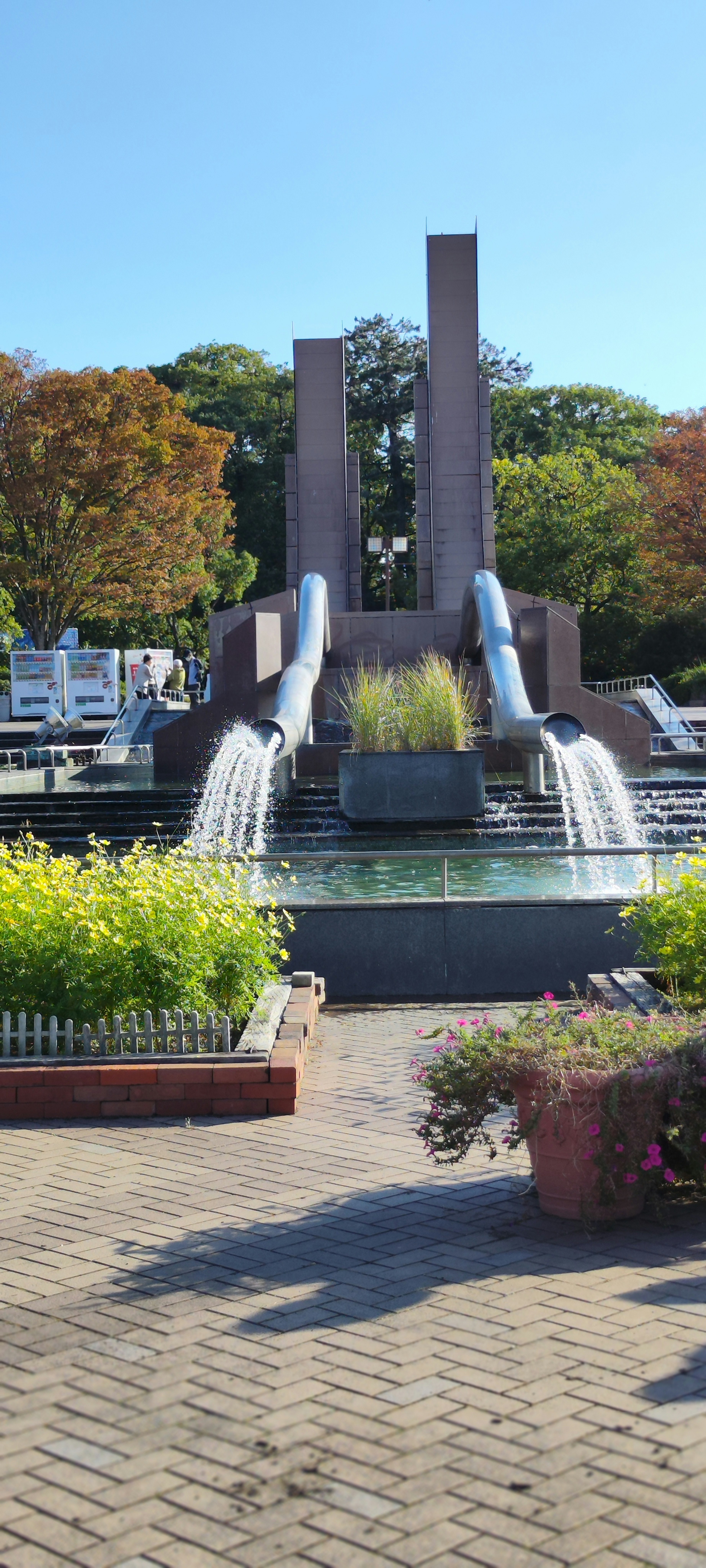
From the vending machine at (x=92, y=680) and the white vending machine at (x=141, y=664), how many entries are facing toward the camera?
2

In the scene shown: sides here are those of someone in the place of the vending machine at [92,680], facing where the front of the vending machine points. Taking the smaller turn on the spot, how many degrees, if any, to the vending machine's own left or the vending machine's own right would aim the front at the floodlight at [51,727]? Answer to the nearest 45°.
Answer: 0° — it already faces it

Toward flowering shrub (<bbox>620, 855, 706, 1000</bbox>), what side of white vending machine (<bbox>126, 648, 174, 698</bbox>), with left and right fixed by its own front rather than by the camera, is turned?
front

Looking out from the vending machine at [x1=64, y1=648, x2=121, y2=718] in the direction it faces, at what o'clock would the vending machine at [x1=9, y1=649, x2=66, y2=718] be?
the vending machine at [x1=9, y1=649, x2=66, y2=718] is roughly at 3 o'clock from the vending machine at [x1=64, y1=648, x2=121, y2=718].

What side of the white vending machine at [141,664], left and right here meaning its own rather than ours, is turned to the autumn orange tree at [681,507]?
left

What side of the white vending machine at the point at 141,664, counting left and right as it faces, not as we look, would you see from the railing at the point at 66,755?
front

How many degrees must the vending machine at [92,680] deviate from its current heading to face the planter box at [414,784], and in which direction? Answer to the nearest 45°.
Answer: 0° — it already faces it

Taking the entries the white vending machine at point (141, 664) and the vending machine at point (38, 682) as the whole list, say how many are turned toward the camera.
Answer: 2

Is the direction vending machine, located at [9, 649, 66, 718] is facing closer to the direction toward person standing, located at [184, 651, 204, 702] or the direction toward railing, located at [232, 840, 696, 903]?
the railing
